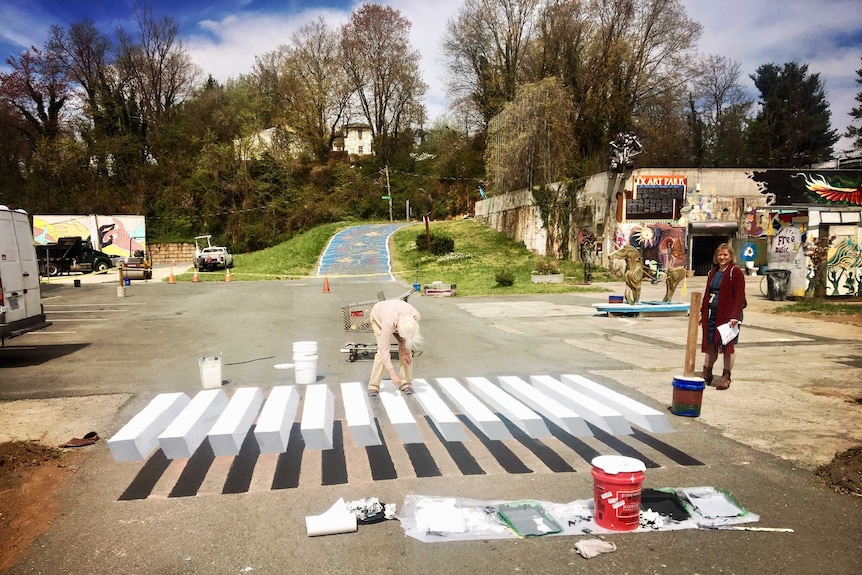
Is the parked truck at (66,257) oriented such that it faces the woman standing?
no

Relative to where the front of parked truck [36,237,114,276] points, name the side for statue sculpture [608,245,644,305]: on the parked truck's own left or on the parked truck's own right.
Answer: on the parked truck's own right

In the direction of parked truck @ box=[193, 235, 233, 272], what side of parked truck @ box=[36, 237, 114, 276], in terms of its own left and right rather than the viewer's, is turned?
front

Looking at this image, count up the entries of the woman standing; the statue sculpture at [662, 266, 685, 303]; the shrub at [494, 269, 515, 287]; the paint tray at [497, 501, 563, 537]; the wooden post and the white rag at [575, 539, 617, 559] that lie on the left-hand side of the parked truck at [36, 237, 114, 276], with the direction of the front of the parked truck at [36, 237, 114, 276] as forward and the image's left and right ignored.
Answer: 0

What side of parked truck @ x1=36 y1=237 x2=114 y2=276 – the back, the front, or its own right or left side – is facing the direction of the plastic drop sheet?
right

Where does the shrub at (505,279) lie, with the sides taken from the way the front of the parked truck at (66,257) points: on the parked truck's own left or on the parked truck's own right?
on the parked truck's own right

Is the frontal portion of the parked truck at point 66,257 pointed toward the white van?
no

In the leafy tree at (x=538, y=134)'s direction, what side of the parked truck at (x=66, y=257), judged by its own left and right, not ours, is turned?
front

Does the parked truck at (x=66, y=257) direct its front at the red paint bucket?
no

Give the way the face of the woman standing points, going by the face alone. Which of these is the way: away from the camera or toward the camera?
toward the camera

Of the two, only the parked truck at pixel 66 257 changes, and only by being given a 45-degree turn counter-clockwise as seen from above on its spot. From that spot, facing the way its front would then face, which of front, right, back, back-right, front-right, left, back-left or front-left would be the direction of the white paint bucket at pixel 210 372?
back-right

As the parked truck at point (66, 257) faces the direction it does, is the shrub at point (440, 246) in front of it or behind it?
in front

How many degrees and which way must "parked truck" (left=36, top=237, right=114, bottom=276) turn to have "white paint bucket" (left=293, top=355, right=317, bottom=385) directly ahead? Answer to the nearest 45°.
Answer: approximately 90° to its right

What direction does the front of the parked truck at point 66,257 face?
to the viewer's right

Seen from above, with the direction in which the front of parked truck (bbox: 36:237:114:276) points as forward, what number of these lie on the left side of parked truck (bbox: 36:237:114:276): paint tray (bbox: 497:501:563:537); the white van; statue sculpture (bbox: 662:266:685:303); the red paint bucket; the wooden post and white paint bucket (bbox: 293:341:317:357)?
0

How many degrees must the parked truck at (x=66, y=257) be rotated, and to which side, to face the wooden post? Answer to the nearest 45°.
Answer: approximately 90° to its right
